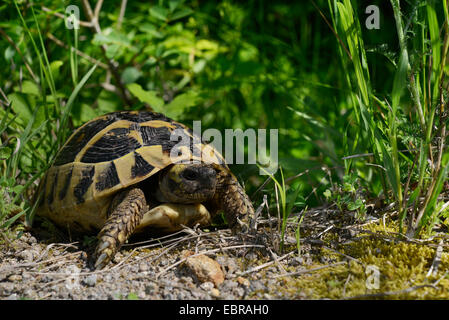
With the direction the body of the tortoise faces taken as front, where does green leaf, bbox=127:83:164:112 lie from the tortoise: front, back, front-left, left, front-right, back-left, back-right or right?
back-left

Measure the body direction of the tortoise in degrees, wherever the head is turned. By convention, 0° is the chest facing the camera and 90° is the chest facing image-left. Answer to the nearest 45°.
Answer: approximately 315°

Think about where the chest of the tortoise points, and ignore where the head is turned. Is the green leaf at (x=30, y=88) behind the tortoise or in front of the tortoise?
behind

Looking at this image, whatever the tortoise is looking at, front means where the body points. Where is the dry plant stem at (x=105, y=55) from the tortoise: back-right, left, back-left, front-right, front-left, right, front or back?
back-left

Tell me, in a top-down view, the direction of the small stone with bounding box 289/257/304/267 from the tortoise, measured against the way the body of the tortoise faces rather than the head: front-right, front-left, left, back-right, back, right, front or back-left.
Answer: front

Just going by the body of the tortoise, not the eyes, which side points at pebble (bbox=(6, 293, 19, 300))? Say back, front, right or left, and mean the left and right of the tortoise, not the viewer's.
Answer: right

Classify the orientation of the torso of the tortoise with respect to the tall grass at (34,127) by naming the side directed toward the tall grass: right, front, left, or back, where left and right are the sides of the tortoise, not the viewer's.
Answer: back

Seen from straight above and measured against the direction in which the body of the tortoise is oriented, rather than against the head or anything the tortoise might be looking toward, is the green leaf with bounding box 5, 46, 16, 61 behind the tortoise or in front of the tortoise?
behind

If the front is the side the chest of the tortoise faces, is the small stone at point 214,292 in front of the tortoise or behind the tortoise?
in front
